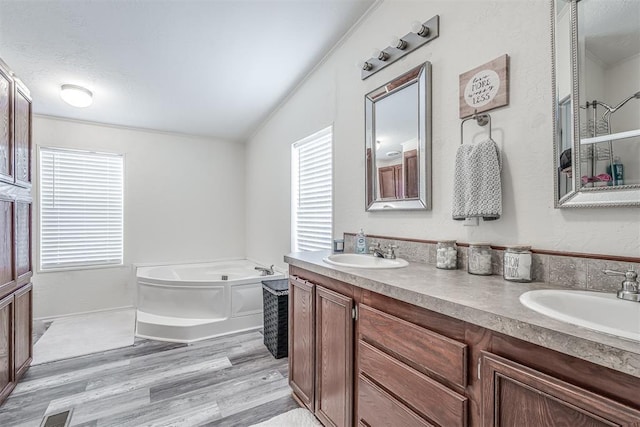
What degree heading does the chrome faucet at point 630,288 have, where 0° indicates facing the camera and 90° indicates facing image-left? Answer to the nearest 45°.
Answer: approximately 45°

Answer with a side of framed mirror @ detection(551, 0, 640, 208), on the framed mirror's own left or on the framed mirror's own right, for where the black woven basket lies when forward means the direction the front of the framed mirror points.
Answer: on the framed mirror's own right

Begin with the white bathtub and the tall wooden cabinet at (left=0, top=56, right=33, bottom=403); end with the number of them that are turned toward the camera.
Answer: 1

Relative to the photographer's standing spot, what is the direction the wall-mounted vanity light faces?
facing the viewer and to the left of the viewer

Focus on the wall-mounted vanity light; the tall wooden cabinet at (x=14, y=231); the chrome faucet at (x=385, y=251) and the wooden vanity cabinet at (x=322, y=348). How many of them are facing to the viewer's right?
1

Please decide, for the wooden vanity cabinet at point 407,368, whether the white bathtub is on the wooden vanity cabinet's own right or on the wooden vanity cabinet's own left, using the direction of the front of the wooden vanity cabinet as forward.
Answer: on the wooden vanity cabinet's own right

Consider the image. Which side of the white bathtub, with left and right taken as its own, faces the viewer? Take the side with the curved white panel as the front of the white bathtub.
front

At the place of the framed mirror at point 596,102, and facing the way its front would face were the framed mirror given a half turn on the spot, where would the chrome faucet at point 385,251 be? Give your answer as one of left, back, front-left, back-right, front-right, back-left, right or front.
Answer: left

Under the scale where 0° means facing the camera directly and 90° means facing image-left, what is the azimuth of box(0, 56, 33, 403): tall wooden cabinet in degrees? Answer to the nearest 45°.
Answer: approximately 270°

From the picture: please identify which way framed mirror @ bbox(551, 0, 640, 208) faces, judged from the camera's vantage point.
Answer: facing the viewer

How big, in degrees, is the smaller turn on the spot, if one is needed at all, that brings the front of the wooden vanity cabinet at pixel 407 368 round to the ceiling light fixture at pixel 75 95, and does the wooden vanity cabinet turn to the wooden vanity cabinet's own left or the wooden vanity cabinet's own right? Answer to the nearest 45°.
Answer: approximately 45° to the wooden vanity cabinet's own right

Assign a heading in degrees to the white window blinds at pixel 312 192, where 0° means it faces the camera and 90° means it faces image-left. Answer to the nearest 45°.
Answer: approximately 45°

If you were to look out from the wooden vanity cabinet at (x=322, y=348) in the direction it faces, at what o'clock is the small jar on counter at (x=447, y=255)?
The small jar on counter is roughly at 8 o'clock from the wooden vanity cabinet.
